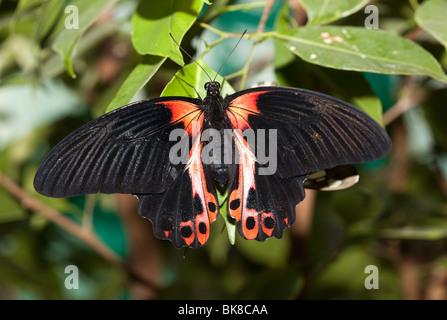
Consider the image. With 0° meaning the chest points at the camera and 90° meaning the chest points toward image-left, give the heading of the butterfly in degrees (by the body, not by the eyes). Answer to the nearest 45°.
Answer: approximately 180°
